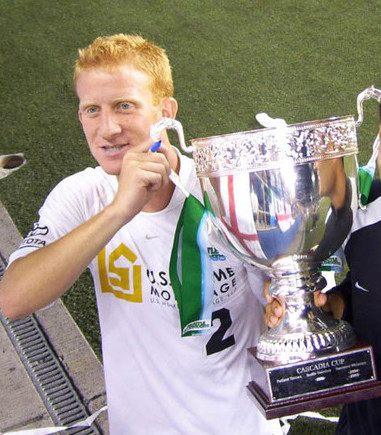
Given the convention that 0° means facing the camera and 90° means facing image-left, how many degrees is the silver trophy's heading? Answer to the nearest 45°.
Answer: approximately 0°
